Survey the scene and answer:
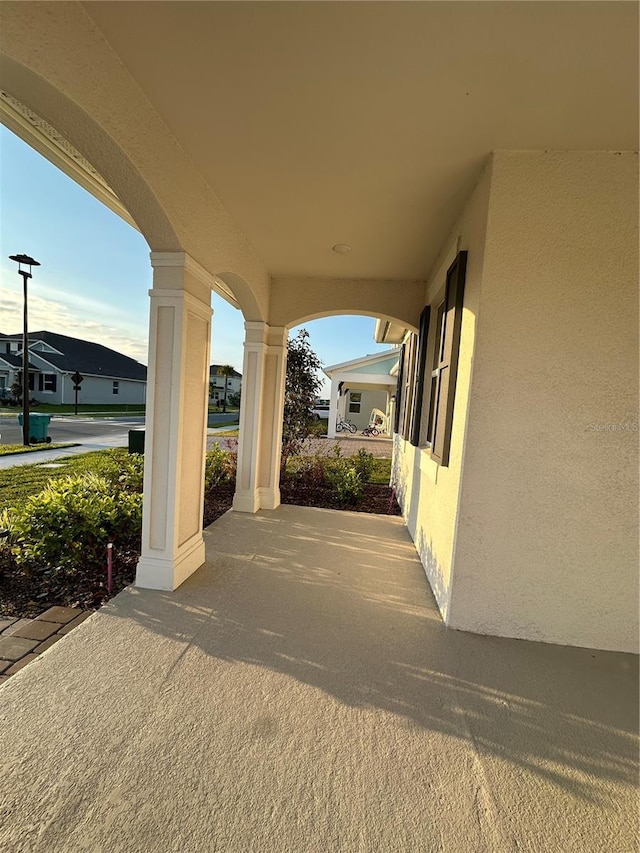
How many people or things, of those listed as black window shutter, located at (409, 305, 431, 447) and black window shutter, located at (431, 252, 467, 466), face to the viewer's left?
2

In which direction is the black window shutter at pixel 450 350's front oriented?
to the viewer's left

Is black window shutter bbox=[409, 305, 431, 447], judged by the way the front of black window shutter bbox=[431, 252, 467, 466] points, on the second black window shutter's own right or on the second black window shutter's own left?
on the second black window shutter's own right

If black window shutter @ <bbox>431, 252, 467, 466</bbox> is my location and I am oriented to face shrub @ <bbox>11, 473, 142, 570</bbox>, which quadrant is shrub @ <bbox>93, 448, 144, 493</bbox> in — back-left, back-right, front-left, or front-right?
front-right

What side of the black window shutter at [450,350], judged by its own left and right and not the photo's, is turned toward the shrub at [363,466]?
right

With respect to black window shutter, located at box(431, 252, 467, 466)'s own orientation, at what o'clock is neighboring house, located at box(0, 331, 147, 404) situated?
The neighboring house is roughly at 1 o'clock from the black window shutter.

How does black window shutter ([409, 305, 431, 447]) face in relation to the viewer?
to the viewer's left

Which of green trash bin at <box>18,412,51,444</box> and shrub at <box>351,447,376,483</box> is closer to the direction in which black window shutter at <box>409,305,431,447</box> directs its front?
the green trash bin

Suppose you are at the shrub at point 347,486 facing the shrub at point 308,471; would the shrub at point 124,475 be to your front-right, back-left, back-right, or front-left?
front-left

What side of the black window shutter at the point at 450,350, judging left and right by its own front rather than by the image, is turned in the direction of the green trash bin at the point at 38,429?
front

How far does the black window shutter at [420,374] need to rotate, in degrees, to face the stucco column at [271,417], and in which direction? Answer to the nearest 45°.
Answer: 0° — it already faces it

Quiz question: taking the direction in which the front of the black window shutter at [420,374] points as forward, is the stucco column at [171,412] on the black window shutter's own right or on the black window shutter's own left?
on the black window shutter's own left
